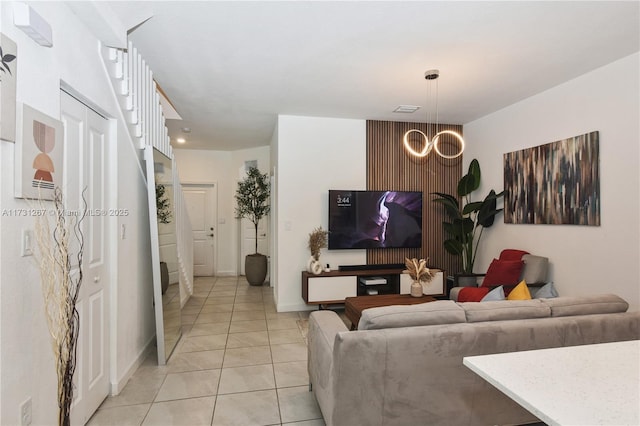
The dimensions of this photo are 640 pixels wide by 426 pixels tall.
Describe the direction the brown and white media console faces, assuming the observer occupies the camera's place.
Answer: facing the viewer

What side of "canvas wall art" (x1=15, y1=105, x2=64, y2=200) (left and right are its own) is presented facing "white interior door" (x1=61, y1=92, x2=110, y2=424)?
left

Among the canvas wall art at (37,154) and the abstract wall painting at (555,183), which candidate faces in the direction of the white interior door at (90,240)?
the abstract wall painting

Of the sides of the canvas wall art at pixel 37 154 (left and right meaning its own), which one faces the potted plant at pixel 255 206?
left

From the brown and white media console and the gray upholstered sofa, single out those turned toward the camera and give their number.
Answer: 1

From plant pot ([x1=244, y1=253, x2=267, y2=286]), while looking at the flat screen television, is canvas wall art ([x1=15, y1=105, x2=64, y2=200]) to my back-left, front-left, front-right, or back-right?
front-right

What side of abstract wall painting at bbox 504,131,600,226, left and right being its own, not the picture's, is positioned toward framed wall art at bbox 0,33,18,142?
front

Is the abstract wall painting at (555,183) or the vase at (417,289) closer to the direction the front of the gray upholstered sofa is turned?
the vase

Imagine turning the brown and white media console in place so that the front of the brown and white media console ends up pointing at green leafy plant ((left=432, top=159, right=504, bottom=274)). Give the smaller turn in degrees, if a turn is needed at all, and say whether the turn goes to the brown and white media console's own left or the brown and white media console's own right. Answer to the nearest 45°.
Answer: approximately 90° to the brown and white media console's own left

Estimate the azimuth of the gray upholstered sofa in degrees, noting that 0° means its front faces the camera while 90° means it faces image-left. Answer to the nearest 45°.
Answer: approximately 135°

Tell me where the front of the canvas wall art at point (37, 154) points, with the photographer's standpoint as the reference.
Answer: facing the viewer and to the right of the viewer

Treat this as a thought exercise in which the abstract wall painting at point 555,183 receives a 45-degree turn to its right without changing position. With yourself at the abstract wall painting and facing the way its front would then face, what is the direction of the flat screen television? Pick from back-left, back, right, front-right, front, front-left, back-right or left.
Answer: front

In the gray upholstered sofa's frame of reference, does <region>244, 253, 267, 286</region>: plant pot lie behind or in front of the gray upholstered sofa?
in front

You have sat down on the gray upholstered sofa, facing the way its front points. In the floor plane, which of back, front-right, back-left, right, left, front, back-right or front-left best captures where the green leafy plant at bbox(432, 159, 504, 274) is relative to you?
front-right

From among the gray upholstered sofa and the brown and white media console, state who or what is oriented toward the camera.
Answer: the brown and white media console

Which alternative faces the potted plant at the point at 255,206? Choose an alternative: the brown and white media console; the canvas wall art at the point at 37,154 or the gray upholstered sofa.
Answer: the gray upholstered sofa

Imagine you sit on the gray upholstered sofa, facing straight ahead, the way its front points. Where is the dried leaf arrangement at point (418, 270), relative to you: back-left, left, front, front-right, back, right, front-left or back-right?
front-right

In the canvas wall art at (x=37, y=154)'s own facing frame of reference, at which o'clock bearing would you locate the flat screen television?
The flat screen television is roughly at 10 o'clock from the canvas wall art.
